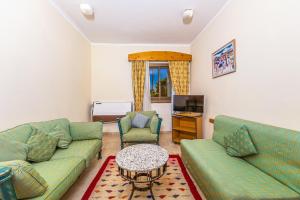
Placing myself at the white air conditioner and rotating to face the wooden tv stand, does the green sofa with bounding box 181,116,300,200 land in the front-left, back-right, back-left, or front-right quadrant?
front-right

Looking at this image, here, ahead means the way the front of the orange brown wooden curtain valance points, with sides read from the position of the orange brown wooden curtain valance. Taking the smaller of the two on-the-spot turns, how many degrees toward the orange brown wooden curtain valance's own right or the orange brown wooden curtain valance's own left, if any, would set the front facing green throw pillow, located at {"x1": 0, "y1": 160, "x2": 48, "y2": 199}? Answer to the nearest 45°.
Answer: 0° — it already faces it

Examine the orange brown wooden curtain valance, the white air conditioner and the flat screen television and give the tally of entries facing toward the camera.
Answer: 3

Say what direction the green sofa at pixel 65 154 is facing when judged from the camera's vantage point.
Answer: facing the viewer and to the right of the viewer

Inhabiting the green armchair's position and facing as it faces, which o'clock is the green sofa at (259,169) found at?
The green sofa is roughly at 11 o'clock from the green armchair.

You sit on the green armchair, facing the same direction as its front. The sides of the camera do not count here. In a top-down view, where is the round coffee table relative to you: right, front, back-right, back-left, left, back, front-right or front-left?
front

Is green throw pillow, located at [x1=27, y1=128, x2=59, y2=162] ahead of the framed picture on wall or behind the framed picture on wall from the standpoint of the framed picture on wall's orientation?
ahead

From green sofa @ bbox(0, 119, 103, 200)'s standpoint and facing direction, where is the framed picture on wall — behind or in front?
in front

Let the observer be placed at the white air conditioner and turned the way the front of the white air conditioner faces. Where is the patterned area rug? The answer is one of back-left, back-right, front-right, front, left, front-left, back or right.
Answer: front

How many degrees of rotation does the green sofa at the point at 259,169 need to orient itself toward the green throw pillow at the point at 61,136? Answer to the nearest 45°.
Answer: approximately 45° to its right

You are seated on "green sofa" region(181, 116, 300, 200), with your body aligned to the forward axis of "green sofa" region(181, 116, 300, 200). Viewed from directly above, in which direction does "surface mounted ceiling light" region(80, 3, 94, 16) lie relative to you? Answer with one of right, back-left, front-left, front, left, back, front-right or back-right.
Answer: front-right

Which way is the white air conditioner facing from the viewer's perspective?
toward the camera

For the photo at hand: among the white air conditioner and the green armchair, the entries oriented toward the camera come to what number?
2

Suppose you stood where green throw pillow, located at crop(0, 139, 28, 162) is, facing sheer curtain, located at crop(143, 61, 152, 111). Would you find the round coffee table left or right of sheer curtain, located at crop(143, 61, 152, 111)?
right

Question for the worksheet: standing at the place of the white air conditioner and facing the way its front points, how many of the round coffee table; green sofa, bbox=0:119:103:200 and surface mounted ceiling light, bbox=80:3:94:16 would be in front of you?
3

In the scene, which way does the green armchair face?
toward the camera

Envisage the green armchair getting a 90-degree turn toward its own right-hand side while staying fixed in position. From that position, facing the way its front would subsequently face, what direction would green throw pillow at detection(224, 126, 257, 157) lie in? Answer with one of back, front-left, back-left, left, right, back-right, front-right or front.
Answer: back-left
